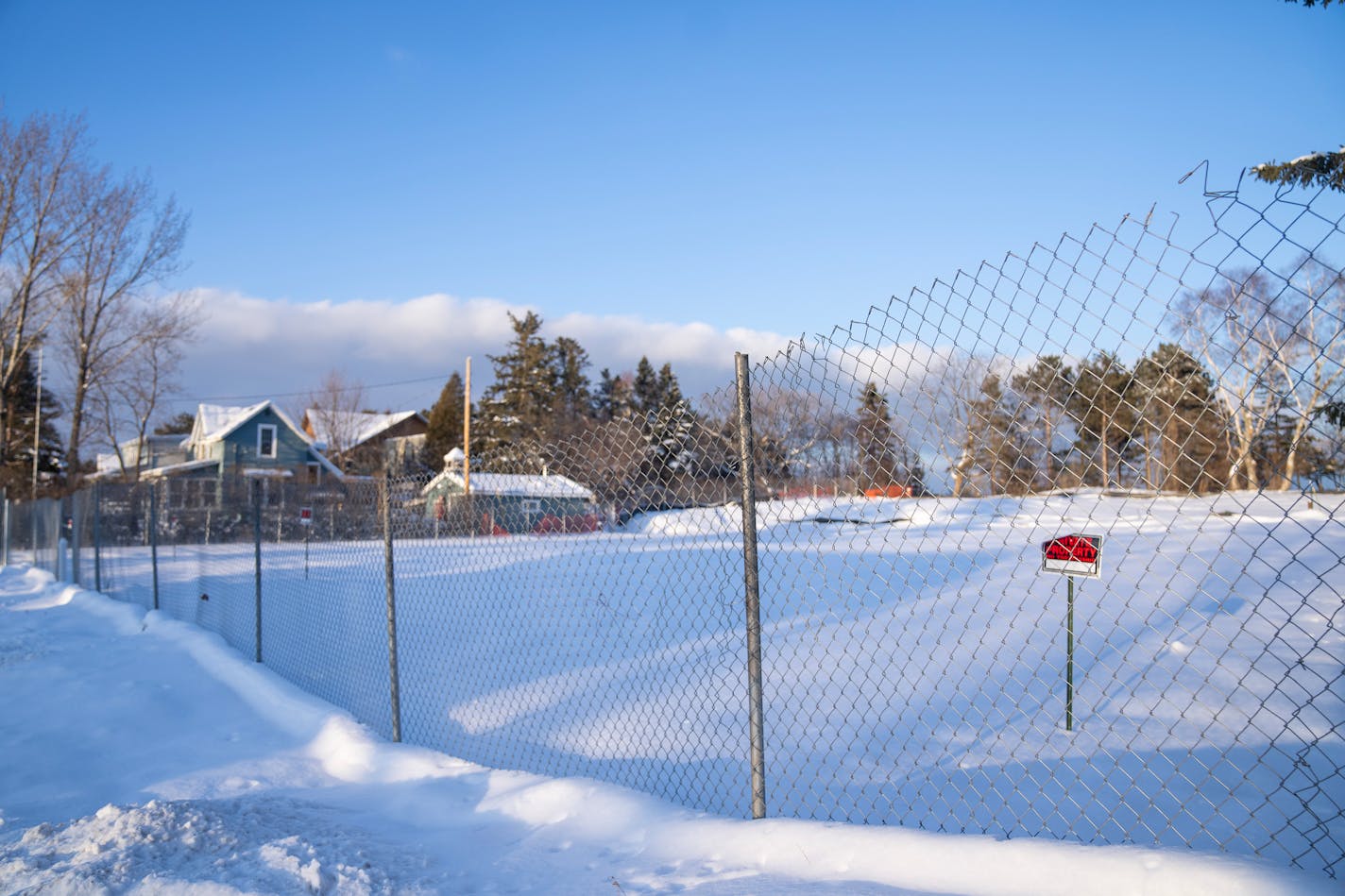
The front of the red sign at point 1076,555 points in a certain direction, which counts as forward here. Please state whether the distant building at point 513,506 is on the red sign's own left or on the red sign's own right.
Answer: on the red sign's own right

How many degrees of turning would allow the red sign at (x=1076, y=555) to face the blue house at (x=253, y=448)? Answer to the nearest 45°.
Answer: approximately 135° to its right

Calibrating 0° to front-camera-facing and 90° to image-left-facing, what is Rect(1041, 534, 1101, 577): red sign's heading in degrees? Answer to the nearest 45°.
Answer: approximately 0°
